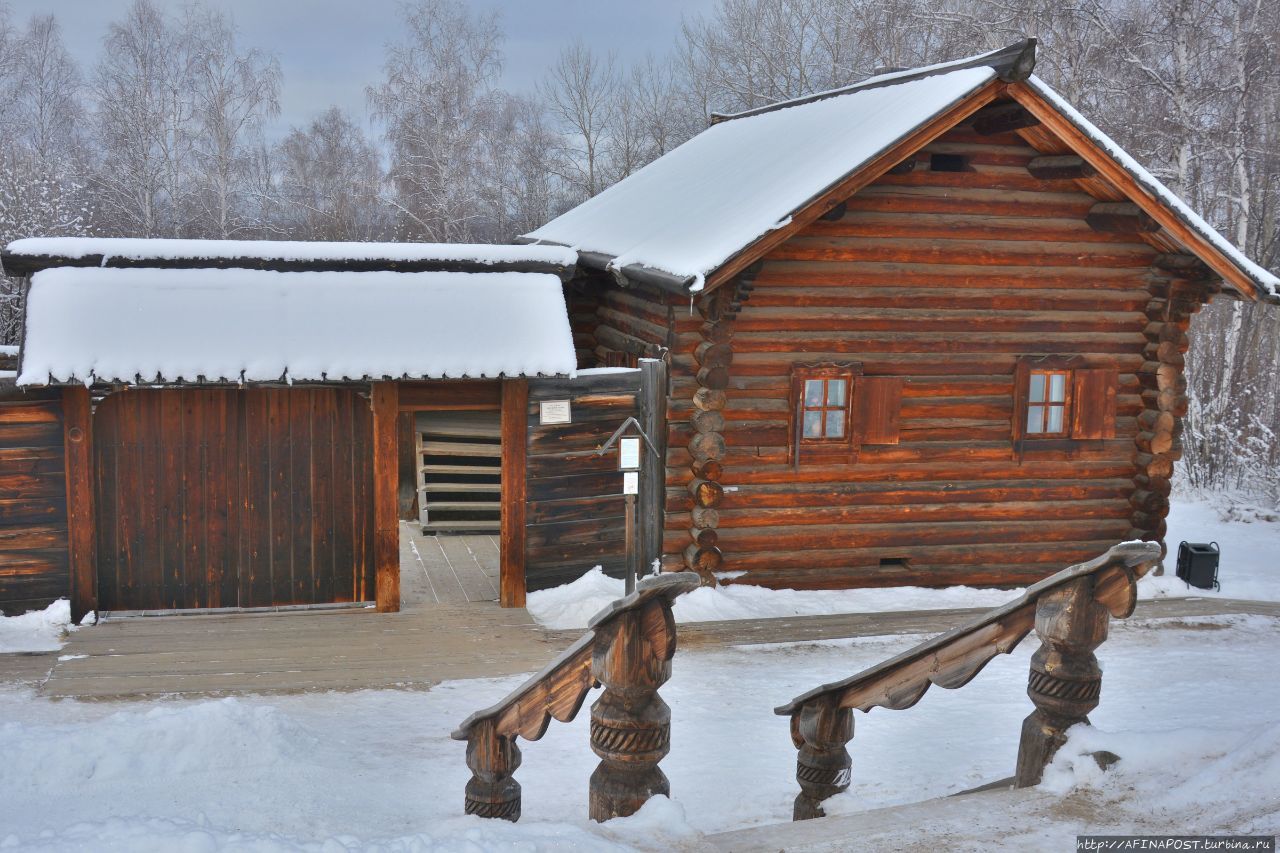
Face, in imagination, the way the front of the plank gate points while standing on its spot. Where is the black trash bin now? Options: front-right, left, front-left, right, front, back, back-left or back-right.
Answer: left

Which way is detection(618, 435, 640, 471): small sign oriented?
toward the camera

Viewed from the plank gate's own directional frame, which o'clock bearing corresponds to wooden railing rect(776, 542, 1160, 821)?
The wooden railing is roughly at 11 o'clock from the plank gate.

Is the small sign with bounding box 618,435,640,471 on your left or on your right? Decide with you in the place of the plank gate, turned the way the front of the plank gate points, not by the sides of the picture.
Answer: on your left

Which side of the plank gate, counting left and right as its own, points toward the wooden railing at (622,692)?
front

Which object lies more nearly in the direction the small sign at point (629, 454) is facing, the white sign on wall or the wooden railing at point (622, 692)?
the wooden railing

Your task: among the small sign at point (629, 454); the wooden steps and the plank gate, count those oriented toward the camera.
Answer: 3

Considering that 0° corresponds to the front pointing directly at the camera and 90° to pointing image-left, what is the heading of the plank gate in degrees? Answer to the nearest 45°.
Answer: approximately 0°
